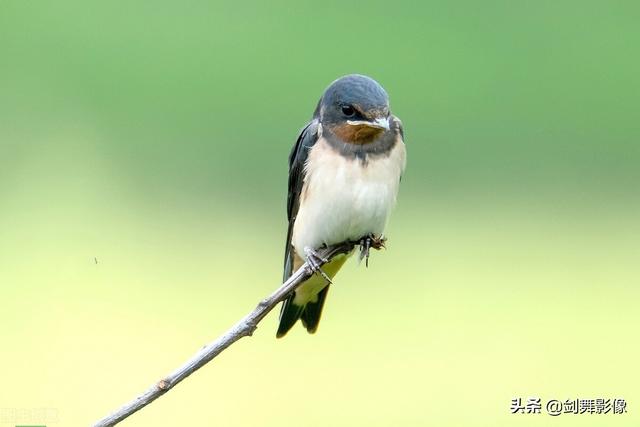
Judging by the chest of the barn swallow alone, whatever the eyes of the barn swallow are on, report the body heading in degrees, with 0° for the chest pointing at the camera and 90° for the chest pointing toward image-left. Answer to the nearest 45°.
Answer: approximately 315°
